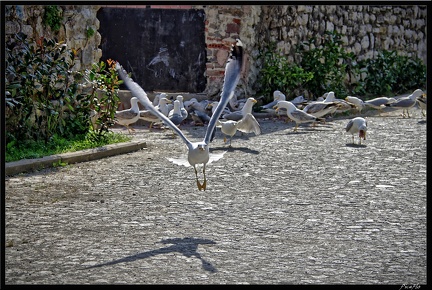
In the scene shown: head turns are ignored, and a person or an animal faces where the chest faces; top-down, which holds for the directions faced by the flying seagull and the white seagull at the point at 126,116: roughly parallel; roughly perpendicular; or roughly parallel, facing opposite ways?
roughly perpendicular

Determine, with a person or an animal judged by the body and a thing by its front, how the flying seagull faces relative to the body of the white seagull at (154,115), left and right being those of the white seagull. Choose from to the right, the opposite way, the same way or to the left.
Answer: to the right

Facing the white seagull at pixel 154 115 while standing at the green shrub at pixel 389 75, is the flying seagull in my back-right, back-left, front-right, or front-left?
front-left

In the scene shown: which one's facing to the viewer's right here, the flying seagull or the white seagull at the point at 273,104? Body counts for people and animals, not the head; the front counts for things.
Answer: the white seagull
